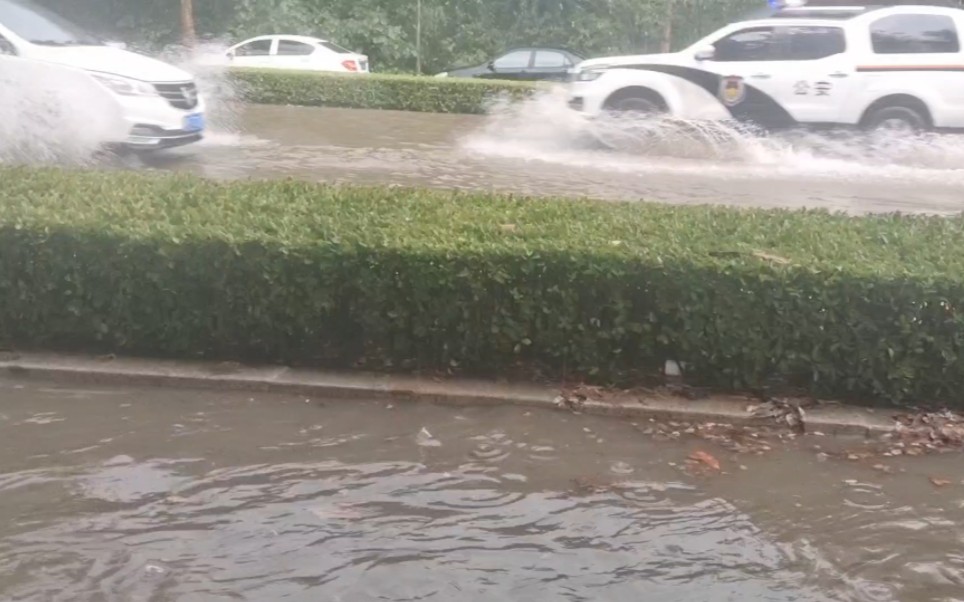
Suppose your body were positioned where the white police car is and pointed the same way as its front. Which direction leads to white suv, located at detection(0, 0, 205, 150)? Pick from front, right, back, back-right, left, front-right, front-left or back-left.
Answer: front-left

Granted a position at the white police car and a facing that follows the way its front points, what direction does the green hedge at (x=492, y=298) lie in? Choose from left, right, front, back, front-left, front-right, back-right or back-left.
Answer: left

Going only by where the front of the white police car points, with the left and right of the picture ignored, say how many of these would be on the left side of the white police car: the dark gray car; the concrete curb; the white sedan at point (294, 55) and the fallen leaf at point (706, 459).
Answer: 2

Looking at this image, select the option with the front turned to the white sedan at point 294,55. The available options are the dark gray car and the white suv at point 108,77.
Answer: the dark gray car

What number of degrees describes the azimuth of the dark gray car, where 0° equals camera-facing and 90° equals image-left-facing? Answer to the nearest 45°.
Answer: approximately 90°

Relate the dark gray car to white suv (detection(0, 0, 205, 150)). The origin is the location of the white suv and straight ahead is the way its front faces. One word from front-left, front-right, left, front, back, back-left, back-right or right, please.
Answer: left

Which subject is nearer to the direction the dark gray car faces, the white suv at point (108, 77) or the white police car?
the white suv

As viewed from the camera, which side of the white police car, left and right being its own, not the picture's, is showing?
left

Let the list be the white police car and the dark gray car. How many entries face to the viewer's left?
2

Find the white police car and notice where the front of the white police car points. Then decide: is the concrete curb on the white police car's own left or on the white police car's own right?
on the white police car's own left

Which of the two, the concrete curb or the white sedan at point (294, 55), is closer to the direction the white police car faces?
the white sedan

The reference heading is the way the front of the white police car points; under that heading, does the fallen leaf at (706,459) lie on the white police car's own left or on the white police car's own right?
on the white police car's own left
